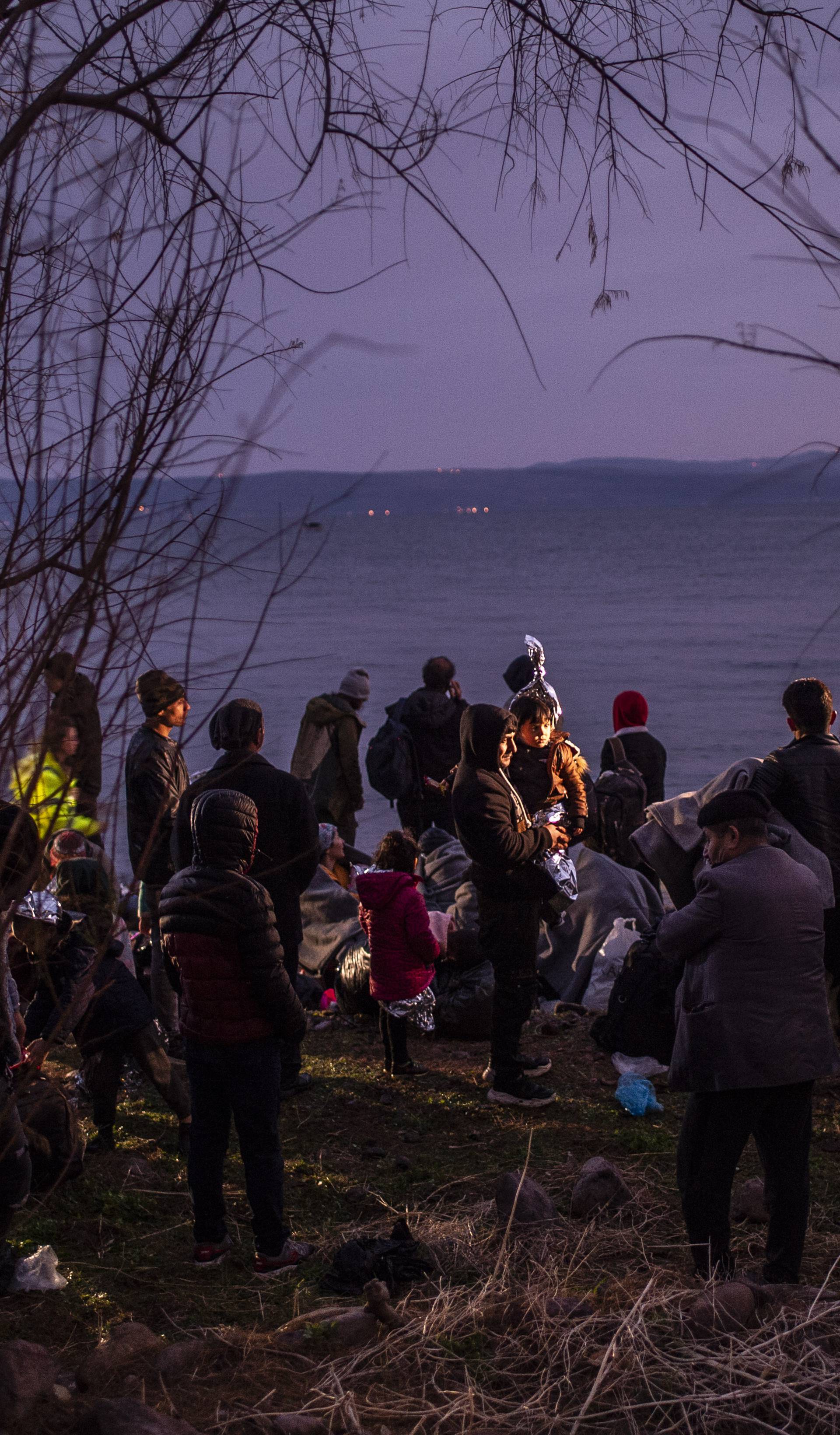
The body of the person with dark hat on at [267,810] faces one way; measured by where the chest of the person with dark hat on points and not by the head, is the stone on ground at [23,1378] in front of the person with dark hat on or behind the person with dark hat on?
behind

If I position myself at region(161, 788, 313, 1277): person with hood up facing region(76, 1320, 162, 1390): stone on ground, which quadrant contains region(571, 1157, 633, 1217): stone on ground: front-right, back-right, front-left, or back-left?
back-left

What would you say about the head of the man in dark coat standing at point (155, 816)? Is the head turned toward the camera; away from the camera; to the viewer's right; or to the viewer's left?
to the viewer's right

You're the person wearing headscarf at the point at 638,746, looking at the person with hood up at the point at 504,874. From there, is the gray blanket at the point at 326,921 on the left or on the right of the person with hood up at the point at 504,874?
right

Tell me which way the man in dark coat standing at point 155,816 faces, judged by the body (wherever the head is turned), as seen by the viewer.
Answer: to the viewer's right

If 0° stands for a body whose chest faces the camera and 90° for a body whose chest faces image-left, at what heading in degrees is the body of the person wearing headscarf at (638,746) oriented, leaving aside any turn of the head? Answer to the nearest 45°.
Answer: approximately 180°

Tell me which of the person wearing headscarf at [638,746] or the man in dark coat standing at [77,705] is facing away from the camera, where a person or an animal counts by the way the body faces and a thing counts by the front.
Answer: the person wearing headscarf

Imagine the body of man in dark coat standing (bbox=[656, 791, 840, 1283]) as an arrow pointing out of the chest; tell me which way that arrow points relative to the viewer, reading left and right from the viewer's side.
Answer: facing away from the viewer and to the left of the viewer
